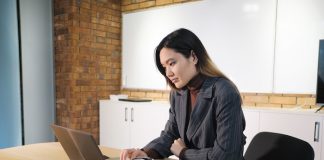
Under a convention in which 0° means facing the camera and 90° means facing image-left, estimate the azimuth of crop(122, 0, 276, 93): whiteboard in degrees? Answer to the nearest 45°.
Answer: approximately 45°

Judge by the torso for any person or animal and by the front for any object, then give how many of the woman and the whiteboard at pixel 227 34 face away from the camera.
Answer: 0

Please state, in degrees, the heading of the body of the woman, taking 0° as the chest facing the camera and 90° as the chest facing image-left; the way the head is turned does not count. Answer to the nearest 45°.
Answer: approximately 45°

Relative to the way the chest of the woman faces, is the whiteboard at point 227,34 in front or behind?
behind

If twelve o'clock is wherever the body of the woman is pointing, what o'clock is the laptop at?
The laptop is roughly at 1 o'clock from the woman.

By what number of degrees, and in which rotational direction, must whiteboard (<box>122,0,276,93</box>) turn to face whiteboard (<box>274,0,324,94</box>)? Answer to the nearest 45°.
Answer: approximately 90° to its left

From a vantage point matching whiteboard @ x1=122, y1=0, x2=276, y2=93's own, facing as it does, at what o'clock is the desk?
The desk is roughly at 12 o'clock from the whiteboard.

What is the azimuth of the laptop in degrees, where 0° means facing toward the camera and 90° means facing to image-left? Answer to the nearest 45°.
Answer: approximately 225°

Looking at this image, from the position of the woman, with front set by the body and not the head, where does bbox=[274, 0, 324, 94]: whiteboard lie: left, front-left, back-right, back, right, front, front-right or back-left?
back

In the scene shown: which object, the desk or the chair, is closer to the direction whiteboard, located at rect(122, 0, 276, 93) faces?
the desk
